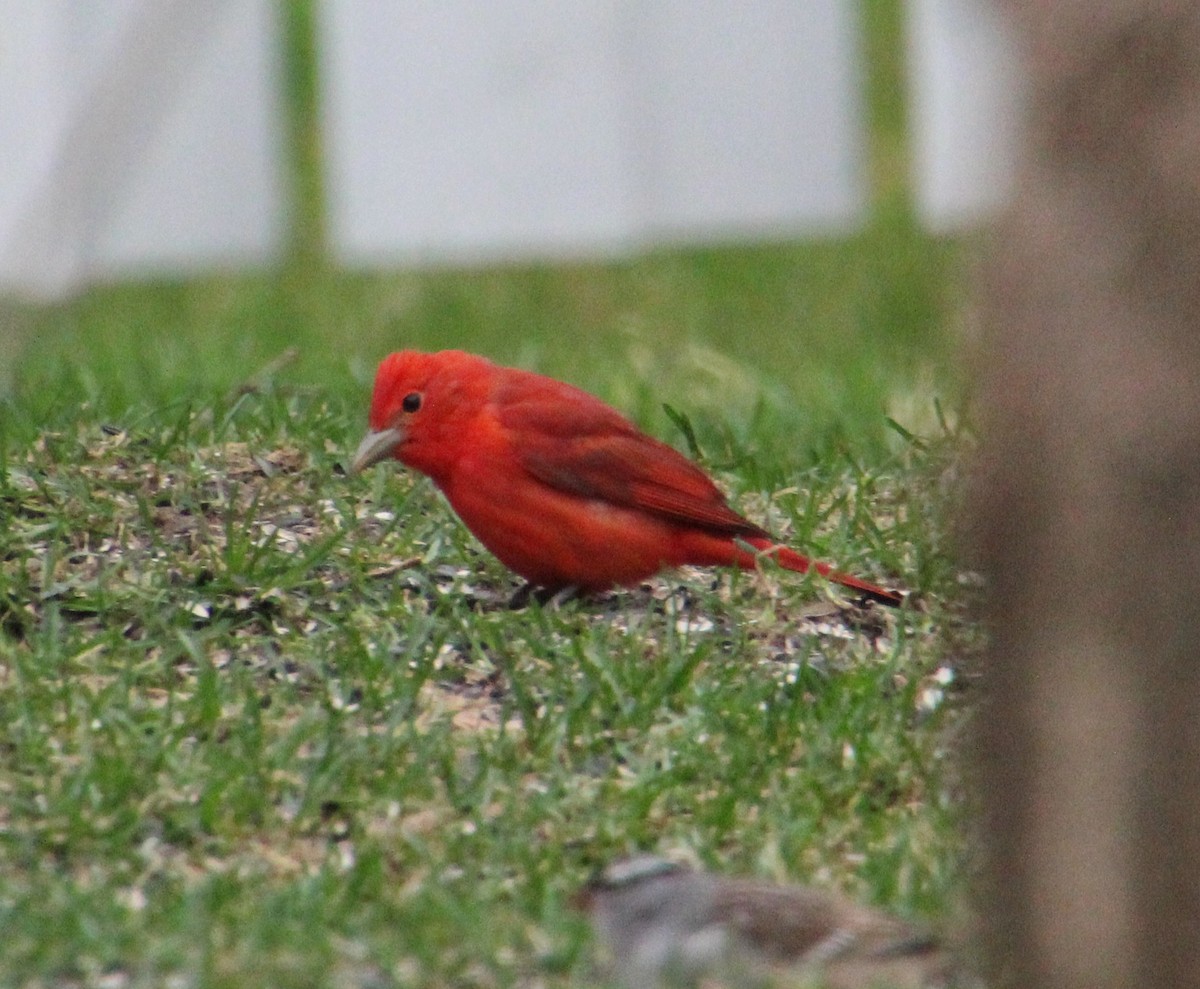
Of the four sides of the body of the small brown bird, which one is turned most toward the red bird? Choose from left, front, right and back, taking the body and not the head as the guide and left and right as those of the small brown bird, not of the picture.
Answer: right

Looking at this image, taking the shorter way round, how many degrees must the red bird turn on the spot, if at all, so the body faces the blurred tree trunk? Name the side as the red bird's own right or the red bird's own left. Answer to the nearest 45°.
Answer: approximately 90° to the red bird's own left

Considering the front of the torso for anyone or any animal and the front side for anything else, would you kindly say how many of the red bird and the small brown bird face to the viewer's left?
2

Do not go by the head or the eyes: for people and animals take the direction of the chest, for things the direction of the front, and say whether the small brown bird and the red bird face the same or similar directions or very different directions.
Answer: same or similar directions

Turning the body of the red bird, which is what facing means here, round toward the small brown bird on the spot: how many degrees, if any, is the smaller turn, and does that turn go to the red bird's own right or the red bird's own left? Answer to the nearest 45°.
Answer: approximately 90° to the red bird's own left

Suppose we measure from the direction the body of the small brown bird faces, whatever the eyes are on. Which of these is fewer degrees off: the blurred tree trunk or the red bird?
the red bird

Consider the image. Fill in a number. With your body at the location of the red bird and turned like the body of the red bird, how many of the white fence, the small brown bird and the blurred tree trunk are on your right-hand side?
1

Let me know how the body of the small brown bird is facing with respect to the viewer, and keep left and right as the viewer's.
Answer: facing to the left of the viewer

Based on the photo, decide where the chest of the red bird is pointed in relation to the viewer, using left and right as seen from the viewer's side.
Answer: facing to the left of the viewer

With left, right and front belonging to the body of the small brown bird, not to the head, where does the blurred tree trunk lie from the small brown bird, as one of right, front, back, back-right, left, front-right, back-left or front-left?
back-left

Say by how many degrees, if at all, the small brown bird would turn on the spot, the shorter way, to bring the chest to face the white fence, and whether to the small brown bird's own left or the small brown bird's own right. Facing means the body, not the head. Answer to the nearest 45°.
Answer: approximately 90° to the small brown bird's own right
